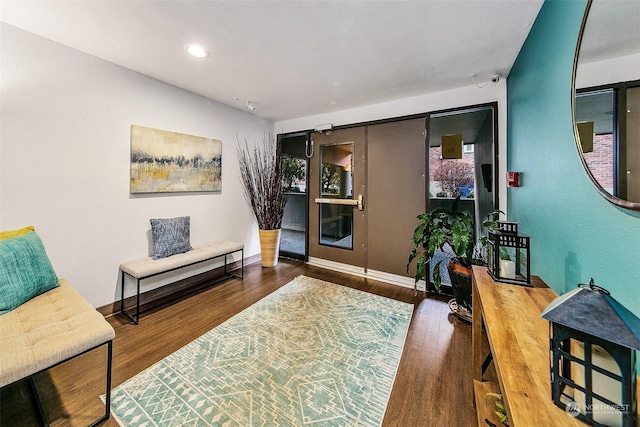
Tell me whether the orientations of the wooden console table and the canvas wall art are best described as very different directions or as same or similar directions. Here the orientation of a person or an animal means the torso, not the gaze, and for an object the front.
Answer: very different directions

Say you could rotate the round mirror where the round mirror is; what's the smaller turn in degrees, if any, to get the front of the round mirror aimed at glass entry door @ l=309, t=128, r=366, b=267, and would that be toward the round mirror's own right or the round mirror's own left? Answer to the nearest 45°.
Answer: approximately 90° to the round mirror's own right

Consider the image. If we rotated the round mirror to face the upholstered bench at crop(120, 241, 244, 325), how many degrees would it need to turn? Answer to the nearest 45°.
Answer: approximately 45° to its right

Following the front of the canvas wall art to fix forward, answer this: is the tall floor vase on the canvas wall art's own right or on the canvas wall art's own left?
on the canvas wall art's own left

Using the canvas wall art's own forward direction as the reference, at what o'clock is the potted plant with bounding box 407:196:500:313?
The potted plant is roughly at 12 o'clock from the canvas wall art.

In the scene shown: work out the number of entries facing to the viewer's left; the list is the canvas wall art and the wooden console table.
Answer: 1

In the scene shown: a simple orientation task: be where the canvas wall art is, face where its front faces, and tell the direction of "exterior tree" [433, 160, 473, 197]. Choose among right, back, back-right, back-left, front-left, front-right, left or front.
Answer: front-left

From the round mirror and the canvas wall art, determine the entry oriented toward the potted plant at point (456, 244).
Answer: the canvas wall art

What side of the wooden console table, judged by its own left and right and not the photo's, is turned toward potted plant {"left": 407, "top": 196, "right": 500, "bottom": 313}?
right

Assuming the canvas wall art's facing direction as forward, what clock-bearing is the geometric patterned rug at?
The geometric patterned rug is roughly at 1 o'clock from the canvas wall art.

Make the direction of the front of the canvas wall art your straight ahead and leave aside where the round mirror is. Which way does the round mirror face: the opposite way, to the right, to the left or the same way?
the opposite way

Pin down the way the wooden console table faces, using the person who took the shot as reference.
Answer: facing to the left of the viewer
